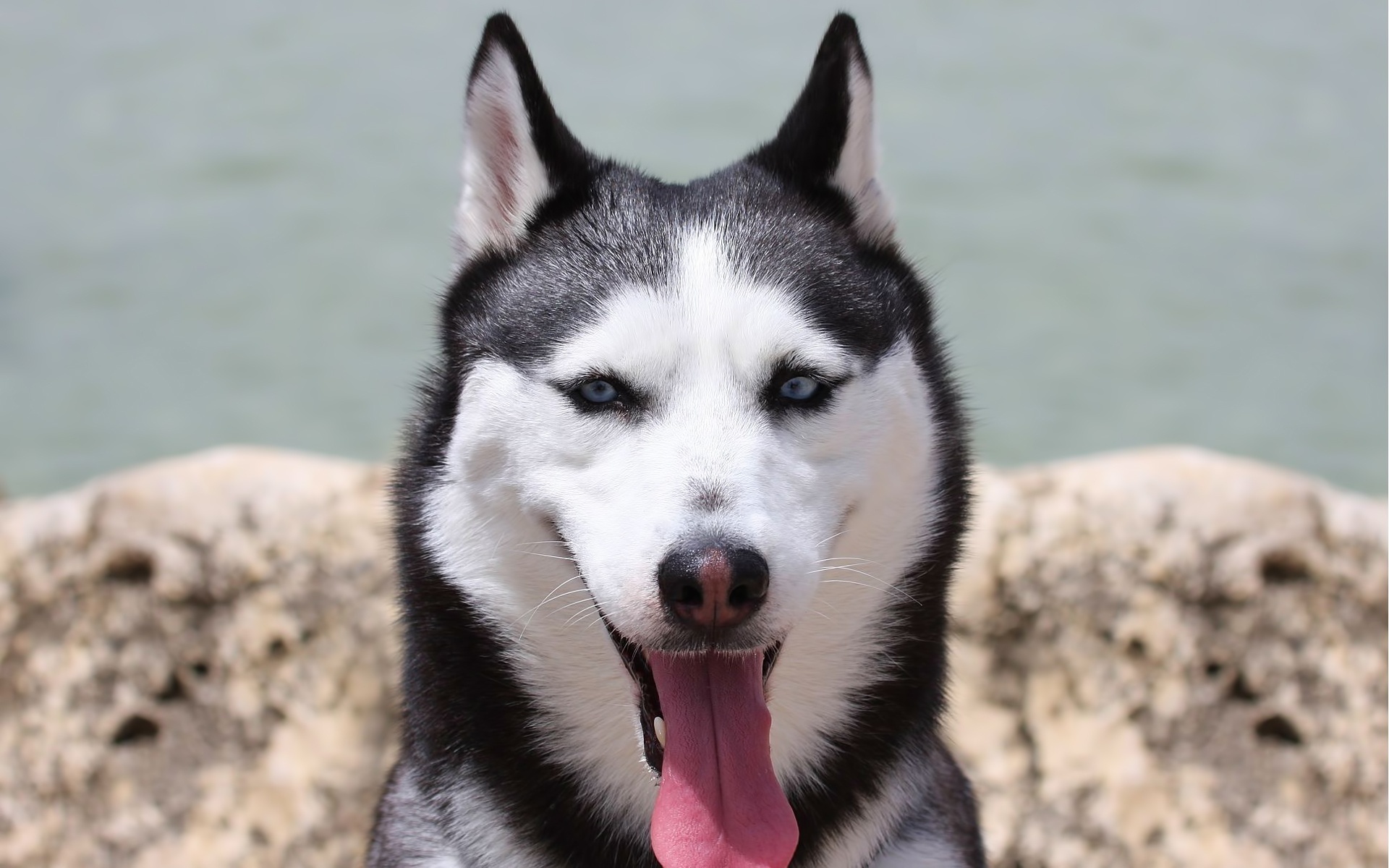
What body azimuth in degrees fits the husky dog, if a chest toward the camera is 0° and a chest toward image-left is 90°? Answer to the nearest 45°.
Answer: approximately 0°

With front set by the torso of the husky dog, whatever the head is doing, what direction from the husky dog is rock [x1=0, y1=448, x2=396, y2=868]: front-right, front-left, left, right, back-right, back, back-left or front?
back-right
